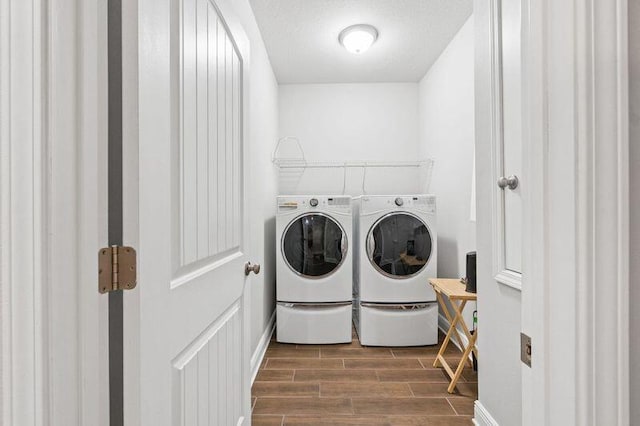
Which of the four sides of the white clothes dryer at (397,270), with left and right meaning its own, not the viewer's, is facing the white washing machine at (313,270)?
right

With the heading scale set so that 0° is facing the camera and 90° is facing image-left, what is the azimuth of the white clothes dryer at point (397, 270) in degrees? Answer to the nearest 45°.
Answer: approximately 0°

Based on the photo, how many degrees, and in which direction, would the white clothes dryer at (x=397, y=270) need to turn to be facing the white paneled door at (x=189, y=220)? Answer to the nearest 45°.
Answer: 0° — it already faces it

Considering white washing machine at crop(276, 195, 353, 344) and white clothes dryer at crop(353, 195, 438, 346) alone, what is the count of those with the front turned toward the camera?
2

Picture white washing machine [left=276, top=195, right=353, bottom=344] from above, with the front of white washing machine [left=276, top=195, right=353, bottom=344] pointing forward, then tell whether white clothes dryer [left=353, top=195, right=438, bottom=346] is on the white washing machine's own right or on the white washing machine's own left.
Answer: on the white washing machine's own left

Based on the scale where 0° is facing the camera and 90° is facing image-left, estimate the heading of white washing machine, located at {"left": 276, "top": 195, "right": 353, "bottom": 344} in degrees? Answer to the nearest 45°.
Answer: approximately 0°

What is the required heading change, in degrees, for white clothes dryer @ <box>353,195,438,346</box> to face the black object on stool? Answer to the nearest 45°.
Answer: approximately 45° to its left
